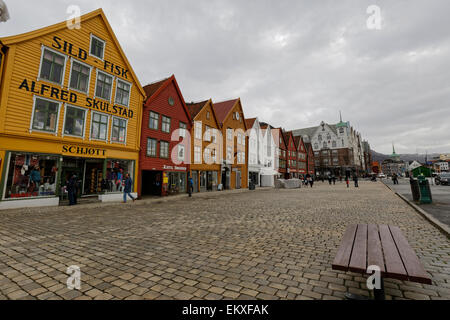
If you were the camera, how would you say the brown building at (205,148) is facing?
facing the viewer and to the right of the viewer

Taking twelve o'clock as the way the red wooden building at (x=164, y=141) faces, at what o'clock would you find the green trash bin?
The green trash bin is roughly at 12 o'clock from the red wooden building.

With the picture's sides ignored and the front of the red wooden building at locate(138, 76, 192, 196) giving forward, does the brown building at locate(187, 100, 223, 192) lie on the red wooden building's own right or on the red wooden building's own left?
on the red wooden building's own left

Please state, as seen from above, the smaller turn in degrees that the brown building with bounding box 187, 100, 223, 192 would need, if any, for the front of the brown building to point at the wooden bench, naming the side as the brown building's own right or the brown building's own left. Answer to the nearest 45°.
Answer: approximately 45° to the brown building's own right

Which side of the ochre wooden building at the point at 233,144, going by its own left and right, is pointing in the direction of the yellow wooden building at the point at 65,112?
right

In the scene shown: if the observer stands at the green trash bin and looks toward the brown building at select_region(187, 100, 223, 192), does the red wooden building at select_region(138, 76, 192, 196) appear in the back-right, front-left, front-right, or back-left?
front-left

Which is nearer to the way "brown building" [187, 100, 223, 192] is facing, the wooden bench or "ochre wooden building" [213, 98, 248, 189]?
the wooden bench

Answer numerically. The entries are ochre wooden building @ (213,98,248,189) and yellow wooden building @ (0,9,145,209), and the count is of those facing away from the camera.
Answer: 0

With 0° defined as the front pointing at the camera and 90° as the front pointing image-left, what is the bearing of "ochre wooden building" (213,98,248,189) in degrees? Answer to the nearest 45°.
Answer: approximately 315°

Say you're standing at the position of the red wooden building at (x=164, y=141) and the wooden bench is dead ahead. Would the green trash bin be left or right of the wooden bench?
left

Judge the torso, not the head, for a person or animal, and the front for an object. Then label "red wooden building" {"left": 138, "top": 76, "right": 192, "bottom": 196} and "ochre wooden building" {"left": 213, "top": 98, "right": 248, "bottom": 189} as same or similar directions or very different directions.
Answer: same or similar directions

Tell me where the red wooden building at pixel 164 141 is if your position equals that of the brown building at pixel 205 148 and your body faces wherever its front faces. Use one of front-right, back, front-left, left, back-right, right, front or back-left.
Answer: right

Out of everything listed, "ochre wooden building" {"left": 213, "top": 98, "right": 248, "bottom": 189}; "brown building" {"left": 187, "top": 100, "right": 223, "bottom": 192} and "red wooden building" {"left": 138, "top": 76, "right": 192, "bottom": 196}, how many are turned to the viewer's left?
0
